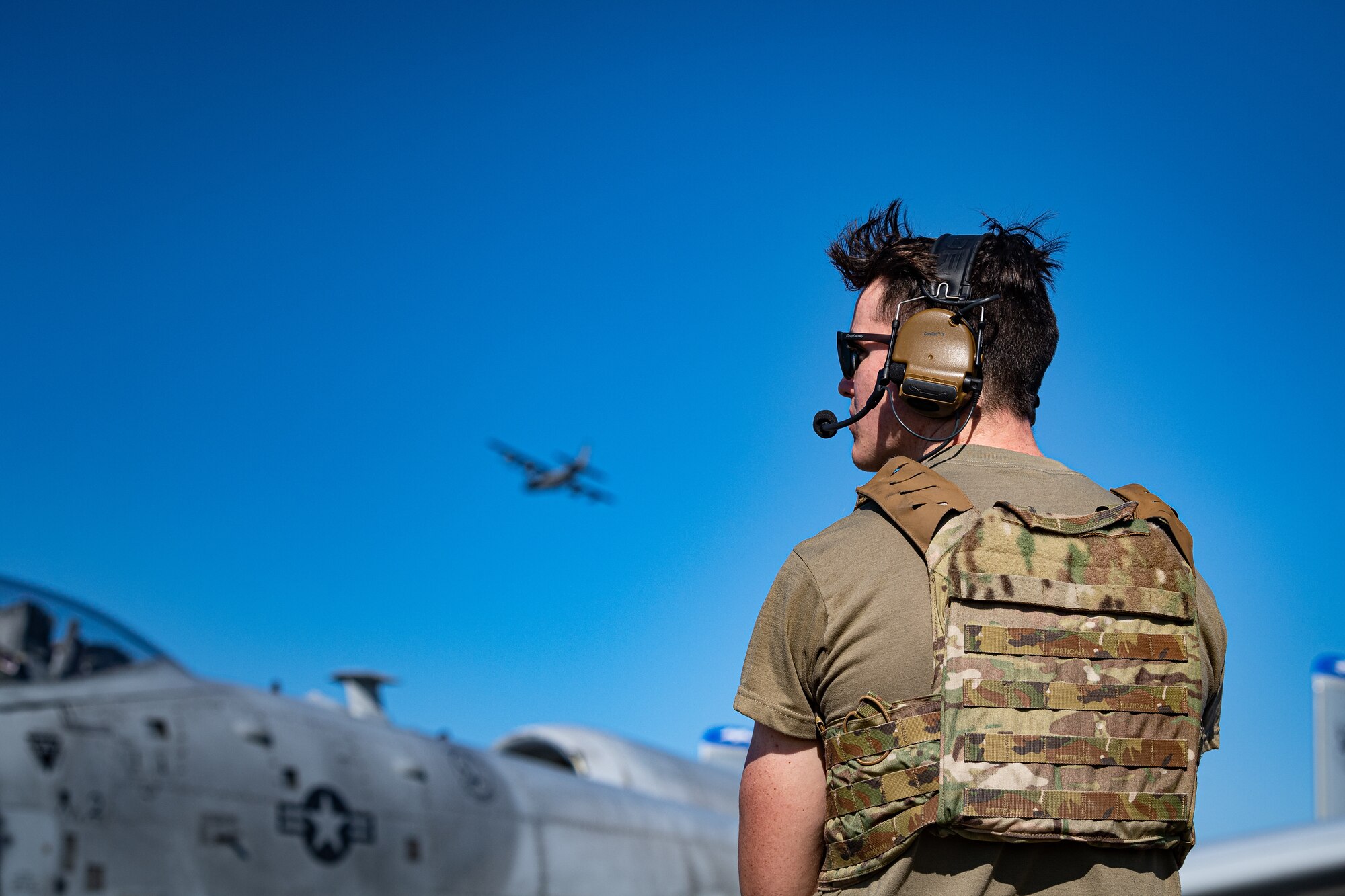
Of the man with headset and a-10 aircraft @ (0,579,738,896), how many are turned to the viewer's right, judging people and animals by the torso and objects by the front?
0

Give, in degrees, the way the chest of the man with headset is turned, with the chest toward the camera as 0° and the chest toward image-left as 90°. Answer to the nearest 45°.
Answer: approximately 135°

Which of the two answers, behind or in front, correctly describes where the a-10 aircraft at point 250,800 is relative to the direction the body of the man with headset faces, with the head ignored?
in front

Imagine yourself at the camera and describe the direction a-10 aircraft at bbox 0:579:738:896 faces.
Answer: facing the viewer and to the left of the viewer
